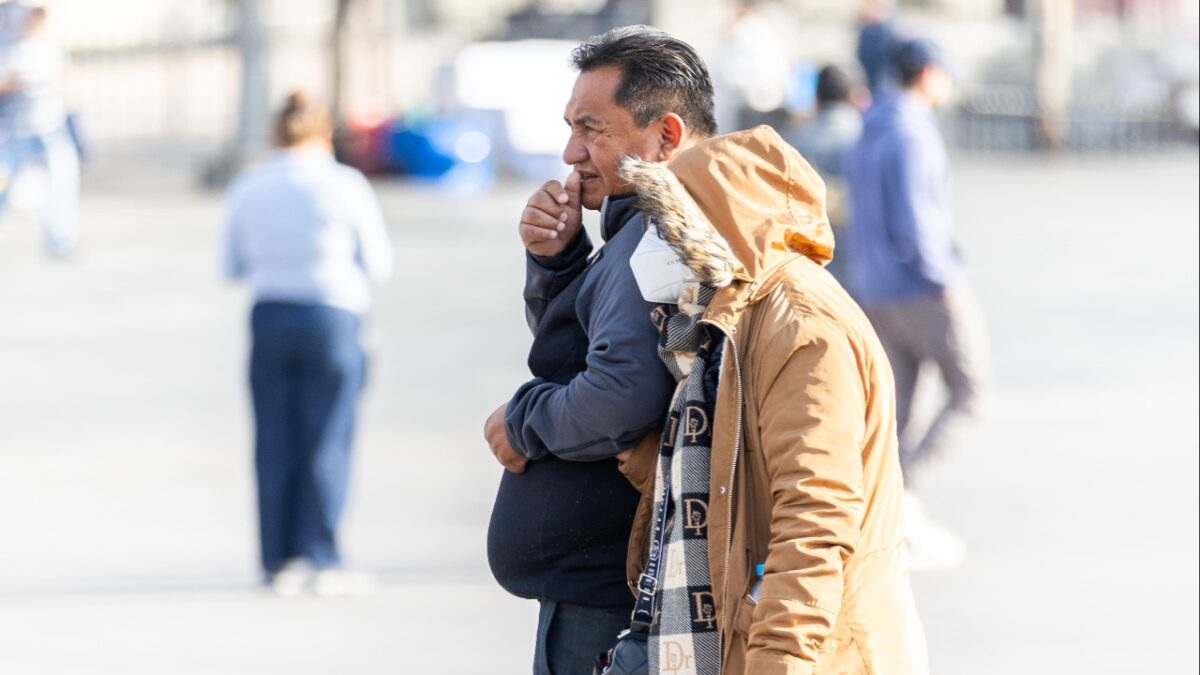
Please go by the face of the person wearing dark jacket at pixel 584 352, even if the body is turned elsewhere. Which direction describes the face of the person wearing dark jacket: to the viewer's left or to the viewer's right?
to the viewer's left

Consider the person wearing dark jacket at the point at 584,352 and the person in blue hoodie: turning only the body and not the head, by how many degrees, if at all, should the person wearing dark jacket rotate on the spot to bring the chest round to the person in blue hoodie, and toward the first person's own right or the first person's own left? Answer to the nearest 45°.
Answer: approximately 90° to the first person's own right

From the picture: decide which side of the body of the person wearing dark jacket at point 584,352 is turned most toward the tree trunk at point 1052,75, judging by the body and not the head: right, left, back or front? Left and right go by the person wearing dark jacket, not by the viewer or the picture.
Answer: right

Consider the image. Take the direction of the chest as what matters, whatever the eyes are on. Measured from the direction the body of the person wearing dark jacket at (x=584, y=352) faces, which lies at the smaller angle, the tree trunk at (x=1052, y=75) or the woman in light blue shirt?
the woman in light blue shirt

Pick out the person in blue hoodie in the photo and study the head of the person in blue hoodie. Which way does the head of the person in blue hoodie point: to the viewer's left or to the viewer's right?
to the viewer's right

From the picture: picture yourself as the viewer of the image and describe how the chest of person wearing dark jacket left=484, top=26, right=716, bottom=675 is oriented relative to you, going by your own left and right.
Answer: facing to the left of the viewer

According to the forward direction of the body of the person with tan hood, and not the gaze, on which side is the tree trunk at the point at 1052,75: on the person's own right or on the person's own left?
on the person's own right
